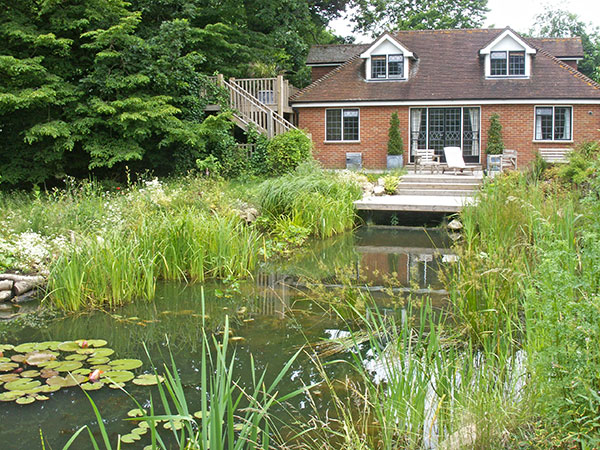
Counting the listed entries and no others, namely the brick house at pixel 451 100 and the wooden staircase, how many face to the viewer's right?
1

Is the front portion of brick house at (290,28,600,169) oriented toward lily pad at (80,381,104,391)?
yes

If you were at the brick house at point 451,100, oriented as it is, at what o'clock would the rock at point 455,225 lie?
The rock is roughly at 12 o'clock from the brick house.

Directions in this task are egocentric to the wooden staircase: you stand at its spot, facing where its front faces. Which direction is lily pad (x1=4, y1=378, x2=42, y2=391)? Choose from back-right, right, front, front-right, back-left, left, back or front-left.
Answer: right

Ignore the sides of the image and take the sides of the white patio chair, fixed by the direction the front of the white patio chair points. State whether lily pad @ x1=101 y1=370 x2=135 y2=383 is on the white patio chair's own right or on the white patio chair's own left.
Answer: on the white patio chair's own right

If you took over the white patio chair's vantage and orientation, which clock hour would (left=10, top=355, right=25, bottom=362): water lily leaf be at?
The water lily leaf is roughly at 2 o'clock from the white patio chair.

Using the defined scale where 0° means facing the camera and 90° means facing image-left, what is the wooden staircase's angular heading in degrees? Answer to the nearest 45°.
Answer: approximately 270°

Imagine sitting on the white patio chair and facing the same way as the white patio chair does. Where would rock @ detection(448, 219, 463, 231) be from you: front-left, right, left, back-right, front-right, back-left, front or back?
front-right

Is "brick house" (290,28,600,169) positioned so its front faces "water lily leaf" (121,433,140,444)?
yes

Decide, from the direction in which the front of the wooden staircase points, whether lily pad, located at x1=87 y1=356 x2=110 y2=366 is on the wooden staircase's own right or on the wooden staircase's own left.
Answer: on the wooden staircase's own right

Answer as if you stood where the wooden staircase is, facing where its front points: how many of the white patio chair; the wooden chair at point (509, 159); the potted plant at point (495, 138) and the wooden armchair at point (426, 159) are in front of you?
4

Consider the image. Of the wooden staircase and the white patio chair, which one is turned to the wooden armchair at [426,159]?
the wooden staircase

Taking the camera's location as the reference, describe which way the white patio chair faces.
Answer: facing the viewer and to the right of the viewer

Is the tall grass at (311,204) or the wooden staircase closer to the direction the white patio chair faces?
the tall grass

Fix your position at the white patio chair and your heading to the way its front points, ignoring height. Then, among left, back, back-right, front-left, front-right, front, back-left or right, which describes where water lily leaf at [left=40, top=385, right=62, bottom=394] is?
front-right

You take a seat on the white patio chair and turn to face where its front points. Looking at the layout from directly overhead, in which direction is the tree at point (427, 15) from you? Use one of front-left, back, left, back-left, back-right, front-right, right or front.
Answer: back-left

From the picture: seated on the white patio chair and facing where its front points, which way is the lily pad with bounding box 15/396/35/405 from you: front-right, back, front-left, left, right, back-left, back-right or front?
front-right

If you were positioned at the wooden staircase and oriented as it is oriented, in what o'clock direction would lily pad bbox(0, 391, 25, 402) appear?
The lily pad is roughly at 3 o'clock from the wooden staircase.
